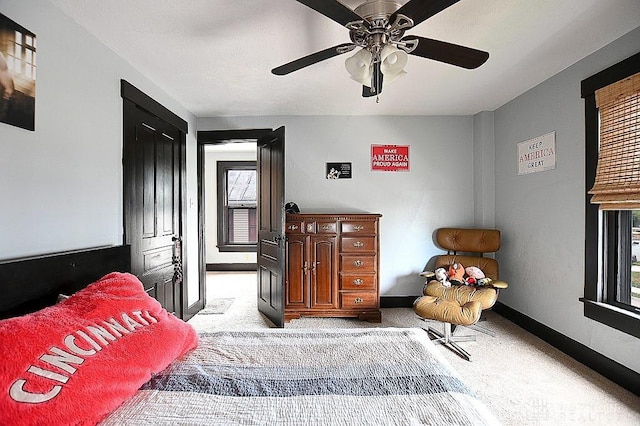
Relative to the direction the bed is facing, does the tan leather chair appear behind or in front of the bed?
in front

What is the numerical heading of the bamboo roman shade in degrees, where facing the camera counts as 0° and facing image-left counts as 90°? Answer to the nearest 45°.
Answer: approximately 45°

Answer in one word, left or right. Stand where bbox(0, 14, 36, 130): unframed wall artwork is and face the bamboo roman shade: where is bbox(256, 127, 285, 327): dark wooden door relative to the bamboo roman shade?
left

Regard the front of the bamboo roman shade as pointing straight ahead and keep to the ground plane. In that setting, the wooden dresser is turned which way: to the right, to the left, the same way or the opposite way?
to the left

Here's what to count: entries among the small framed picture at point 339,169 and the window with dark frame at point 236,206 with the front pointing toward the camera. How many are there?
2

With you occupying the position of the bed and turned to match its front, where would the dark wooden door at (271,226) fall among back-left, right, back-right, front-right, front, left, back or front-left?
left

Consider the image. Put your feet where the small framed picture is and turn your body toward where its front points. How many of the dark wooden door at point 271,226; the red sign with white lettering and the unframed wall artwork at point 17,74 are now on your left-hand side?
1

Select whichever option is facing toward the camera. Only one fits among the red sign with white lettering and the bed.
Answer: the red sign with white lettering

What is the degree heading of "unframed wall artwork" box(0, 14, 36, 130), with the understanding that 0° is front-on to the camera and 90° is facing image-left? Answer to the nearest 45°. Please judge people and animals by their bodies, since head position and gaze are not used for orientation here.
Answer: approximately 315°

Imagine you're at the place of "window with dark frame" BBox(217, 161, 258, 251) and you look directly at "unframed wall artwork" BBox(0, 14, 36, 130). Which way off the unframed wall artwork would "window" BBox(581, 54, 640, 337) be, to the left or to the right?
left

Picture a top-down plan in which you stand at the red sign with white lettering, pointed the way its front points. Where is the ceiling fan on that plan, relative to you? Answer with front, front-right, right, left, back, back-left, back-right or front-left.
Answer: front

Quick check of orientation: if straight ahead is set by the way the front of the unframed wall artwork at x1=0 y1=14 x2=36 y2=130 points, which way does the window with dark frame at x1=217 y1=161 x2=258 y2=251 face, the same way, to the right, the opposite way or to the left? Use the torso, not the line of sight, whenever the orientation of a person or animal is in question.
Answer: to the right

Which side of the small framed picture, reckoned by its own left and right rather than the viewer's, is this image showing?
front

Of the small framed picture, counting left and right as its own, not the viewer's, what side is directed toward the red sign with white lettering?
left
